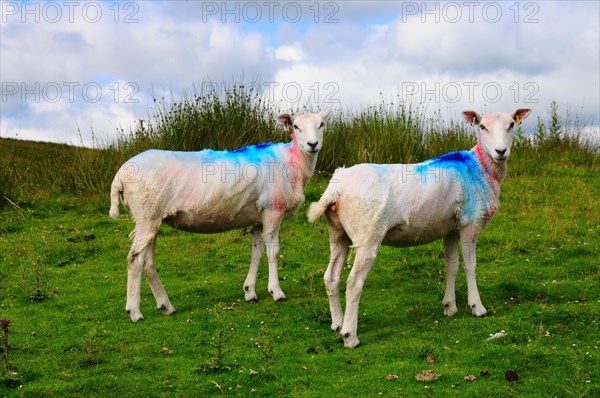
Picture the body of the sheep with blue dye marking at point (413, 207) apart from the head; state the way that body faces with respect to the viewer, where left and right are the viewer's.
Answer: facing away from the viewer and to the right of the viewer

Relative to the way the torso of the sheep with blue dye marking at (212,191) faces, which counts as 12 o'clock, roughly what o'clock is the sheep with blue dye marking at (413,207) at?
the sheep with blue dye marking at (413,207) is roughly at 1 o'clock from the sheep with blue dye marking at (212,191).

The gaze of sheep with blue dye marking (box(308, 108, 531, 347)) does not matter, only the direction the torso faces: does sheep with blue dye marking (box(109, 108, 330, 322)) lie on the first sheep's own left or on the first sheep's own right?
on the first sheep's own left

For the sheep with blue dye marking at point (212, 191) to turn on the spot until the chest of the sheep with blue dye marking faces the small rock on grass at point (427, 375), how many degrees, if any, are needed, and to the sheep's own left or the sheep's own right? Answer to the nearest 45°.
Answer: approximately 45° to the sheep's own right

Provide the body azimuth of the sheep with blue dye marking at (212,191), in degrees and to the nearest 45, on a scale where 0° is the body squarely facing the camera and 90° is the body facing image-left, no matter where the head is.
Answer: approximately 270°
